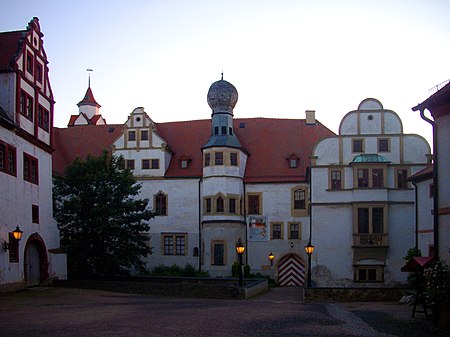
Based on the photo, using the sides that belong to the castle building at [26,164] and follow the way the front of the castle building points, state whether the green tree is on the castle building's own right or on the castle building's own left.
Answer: on the castle building's own left

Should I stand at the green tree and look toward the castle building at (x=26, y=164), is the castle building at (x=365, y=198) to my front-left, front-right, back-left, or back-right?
back-left
